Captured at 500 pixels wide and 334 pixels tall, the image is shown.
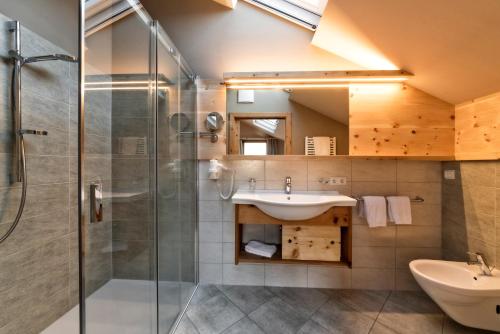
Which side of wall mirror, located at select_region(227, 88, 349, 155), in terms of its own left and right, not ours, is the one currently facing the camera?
front

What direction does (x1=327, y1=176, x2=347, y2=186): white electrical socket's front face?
toward the camera

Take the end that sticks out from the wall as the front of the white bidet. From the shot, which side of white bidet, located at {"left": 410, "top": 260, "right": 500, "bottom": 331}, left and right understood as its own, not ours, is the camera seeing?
left

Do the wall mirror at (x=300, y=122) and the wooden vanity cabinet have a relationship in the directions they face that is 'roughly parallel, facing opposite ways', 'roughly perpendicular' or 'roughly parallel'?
roughly parallel

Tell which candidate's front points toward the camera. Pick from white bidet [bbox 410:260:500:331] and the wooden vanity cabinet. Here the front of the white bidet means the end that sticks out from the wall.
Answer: the wooden vanity cabinet

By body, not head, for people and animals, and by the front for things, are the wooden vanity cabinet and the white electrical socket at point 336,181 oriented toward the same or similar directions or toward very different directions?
same or similar directions

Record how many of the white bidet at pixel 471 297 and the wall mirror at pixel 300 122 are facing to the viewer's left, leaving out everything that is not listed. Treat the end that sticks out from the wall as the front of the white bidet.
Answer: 1

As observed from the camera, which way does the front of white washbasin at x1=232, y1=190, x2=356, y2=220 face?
facing the viewer

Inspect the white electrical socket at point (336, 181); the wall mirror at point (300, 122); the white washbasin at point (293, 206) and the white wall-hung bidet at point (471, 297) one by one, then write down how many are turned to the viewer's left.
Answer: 1
